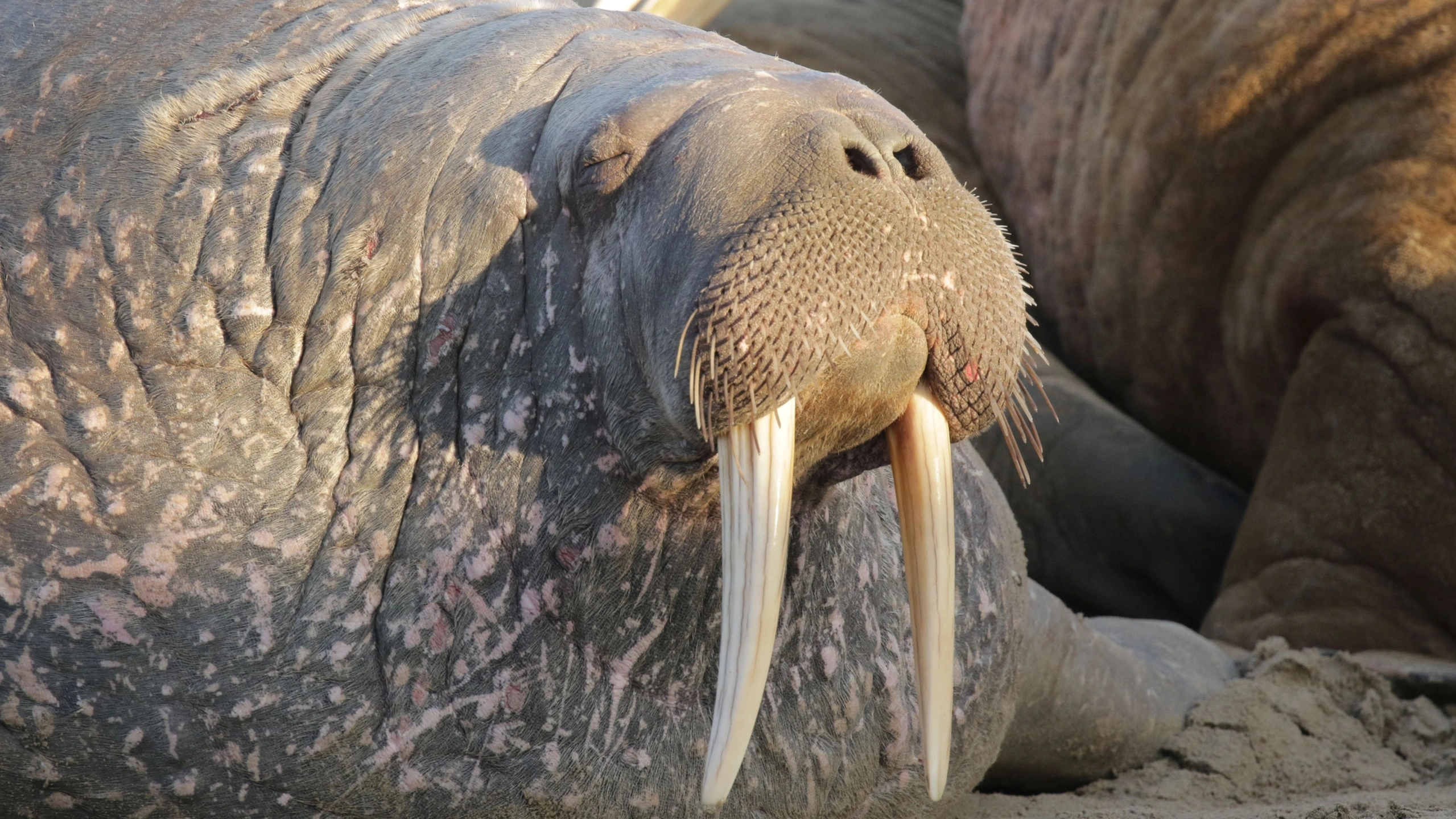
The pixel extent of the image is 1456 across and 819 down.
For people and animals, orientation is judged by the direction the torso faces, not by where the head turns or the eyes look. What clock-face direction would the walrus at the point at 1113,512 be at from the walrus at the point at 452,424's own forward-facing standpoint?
the walrus at the point at 1113,512 is roughly at 9 o'clock from the walrus at the point at 452,424.

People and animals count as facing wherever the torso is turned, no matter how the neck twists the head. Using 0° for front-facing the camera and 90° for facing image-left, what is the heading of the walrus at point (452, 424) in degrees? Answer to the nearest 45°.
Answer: approximately 315°

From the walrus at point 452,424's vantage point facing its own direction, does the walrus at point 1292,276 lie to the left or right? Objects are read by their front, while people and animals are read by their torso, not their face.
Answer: on its left
